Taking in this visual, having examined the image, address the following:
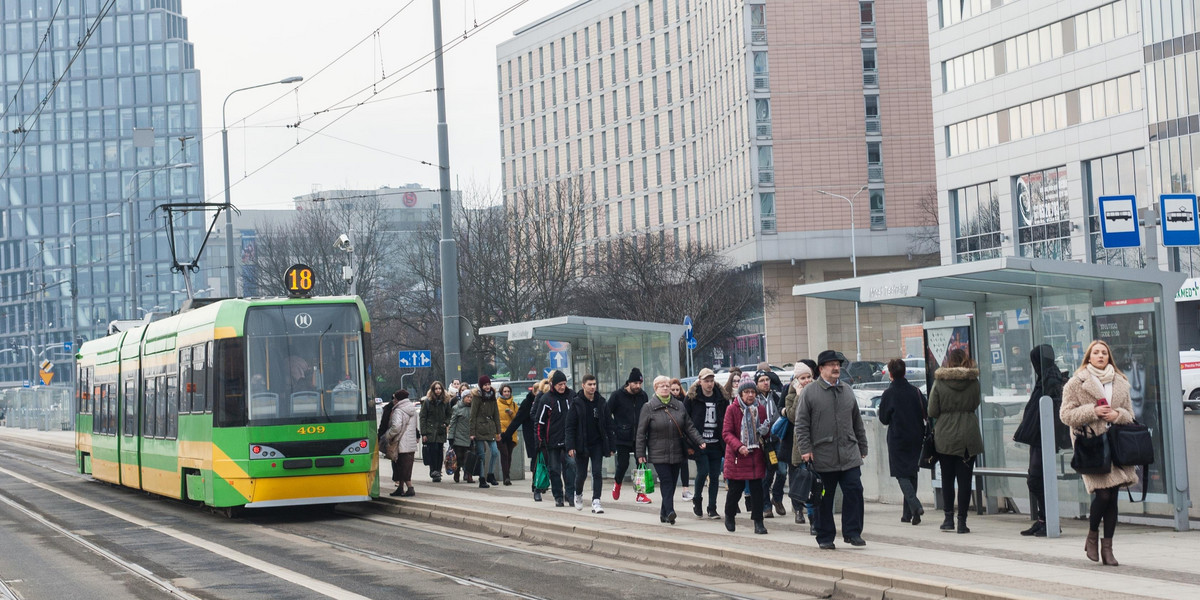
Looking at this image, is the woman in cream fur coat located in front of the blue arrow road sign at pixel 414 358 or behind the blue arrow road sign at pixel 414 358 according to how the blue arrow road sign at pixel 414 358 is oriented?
in front

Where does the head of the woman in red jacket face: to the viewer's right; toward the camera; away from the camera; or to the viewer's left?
toward the camera

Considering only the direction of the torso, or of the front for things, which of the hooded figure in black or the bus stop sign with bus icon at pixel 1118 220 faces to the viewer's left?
the hooded figure in black

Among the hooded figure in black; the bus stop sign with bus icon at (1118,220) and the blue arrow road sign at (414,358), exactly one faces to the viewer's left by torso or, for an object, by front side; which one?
the hooded figure in black

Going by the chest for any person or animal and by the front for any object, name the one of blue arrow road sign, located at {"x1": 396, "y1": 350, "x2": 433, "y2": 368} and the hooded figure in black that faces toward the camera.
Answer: the blue arrow road sign

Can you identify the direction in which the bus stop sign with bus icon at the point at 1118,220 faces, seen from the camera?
facing the viewer

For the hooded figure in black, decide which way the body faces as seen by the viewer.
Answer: to the viewer's left

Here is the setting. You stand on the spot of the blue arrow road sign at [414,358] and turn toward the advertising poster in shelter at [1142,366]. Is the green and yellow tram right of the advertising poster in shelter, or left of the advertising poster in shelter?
right

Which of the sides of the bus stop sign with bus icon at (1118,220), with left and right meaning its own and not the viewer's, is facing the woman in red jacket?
right

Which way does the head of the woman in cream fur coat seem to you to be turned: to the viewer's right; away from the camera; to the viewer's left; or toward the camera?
toward the camera

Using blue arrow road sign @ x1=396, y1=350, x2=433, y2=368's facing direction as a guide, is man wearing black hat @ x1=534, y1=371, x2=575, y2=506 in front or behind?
in front

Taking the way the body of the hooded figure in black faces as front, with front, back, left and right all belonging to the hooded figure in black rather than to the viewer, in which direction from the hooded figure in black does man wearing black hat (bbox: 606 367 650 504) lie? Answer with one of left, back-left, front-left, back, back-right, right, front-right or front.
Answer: front-right

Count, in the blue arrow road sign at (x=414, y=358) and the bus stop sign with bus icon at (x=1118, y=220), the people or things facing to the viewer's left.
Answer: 0

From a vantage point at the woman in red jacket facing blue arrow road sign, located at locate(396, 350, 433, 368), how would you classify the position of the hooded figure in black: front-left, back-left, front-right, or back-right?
back-right

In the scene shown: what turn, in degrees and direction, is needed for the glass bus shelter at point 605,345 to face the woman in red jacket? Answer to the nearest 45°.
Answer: approximately 45° to its left

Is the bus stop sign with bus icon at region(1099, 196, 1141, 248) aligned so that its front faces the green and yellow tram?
no

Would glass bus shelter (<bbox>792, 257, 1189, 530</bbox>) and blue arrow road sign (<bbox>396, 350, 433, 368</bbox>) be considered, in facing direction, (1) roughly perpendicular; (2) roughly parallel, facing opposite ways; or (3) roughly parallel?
roughly perpendicular

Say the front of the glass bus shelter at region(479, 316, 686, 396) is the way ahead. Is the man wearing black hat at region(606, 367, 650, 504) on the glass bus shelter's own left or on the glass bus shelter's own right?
on the glass bus shelter's own left
